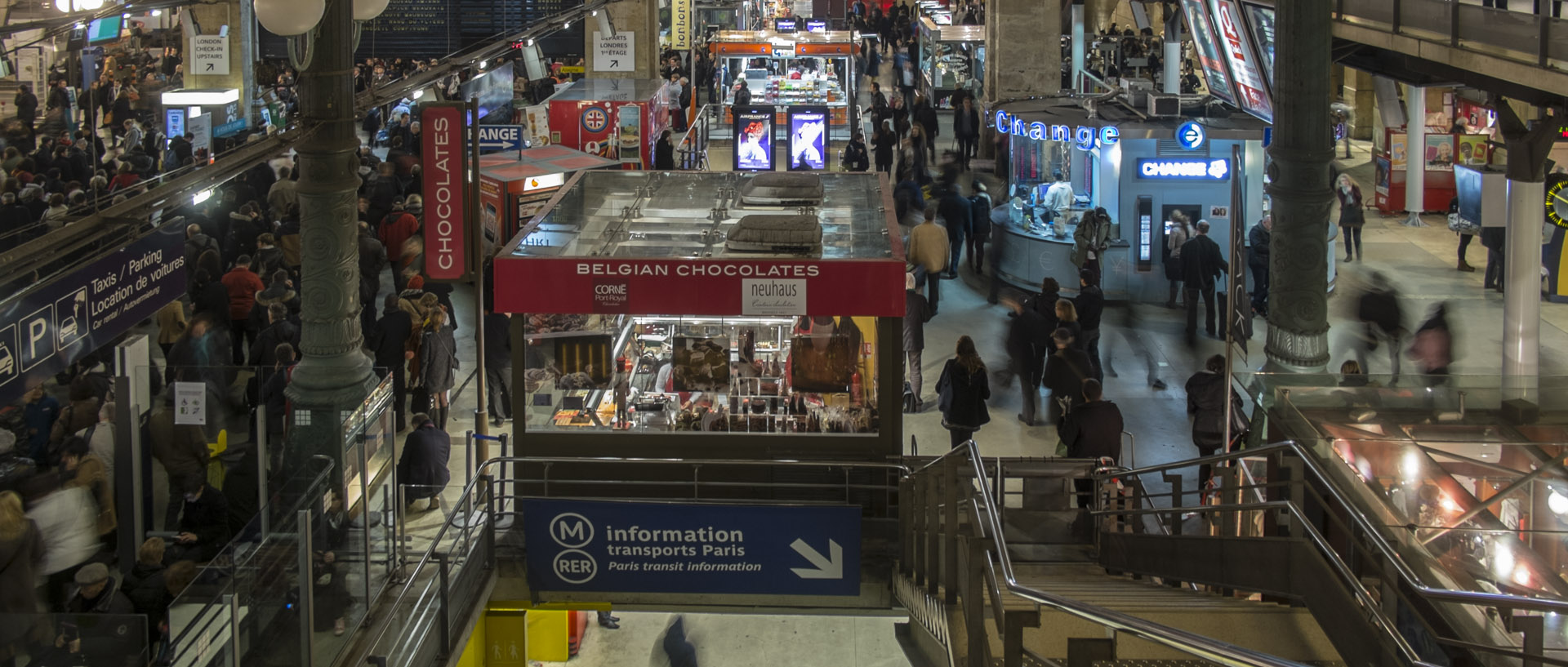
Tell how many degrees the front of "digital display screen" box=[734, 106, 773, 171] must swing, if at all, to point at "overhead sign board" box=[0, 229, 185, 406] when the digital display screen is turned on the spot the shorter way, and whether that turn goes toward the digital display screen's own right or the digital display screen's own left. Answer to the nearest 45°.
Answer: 0° — it already faces it

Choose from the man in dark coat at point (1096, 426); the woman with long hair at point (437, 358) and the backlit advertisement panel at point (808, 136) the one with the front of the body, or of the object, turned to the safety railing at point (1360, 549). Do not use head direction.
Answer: the backlit advertisement panel

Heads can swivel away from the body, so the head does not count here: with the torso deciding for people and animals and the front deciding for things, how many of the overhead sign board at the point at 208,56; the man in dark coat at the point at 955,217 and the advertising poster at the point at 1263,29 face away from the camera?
1

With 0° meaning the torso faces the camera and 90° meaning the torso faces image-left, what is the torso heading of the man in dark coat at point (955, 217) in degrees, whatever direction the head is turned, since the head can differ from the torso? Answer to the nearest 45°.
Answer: approximately 180°

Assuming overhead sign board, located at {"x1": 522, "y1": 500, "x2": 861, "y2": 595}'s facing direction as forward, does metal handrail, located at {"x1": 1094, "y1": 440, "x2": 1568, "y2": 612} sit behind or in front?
in front
